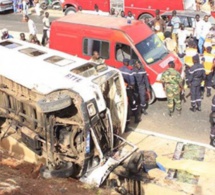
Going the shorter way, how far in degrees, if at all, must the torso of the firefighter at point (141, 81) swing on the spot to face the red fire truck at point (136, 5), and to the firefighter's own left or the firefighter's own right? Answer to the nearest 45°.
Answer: approximately 135° to the firefighter's own right

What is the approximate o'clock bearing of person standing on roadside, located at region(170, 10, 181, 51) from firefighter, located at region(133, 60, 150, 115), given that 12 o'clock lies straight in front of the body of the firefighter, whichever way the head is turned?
The person standing on roadside is roughly at 7 o'clock from the firefighter.

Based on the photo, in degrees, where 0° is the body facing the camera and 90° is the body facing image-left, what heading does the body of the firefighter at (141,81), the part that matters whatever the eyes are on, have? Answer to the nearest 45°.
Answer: approximately 45°

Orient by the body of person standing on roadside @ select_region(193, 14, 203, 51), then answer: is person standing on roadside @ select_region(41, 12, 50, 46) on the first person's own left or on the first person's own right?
on the first person's own right
